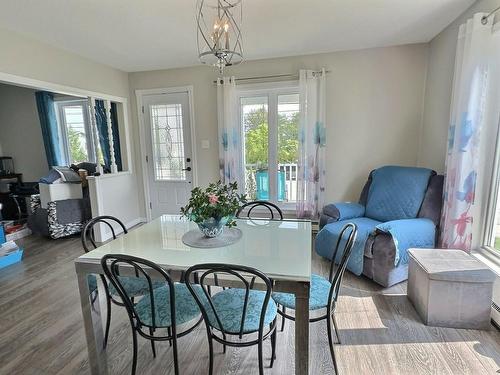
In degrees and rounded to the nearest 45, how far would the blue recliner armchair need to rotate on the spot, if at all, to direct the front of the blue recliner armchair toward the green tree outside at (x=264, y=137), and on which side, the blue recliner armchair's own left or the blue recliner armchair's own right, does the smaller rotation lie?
approximately 45° to the blue recliner armchair's own right

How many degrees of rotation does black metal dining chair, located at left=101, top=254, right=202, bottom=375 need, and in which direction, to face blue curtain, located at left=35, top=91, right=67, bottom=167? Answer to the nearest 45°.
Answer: approximately 45° to its left

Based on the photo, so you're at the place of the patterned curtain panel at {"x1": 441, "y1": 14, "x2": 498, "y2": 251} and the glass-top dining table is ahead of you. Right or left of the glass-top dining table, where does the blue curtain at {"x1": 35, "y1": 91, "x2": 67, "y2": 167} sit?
right

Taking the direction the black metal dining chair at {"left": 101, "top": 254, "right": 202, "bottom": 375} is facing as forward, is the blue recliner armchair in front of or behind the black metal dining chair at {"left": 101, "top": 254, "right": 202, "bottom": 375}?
in front

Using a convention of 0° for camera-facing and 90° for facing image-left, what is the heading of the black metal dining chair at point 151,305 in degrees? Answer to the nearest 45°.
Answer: approximately 225°

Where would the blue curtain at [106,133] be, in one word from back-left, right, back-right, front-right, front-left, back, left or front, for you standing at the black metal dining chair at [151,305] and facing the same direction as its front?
front-left

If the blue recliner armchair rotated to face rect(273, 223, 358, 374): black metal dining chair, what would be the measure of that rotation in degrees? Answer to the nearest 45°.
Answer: approximately 45° to its left

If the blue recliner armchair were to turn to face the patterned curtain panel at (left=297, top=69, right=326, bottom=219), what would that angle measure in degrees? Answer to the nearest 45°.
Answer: approximately 90° to its right

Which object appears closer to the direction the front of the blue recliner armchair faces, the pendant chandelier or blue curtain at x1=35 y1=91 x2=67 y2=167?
the pendant chandelier

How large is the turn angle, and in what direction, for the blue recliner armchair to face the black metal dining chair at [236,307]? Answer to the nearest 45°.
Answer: approximately 45° to its left

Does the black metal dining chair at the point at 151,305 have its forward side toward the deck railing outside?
yes

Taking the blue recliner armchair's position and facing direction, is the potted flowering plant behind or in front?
in front

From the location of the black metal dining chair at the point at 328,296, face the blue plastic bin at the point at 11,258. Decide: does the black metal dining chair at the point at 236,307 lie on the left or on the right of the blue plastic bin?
left

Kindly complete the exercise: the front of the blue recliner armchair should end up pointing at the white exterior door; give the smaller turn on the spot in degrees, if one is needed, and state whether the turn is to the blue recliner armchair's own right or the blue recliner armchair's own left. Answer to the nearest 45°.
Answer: approximately 45° to the blue recliner armchair's own right

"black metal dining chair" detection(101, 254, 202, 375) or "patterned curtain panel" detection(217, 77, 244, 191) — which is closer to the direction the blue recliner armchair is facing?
the black metal dining chair

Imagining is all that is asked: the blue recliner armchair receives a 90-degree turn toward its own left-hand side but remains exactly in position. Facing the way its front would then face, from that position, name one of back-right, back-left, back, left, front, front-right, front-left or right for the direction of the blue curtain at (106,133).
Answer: back-right

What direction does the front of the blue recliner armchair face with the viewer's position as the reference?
facing the viewer and to the left of the viewer

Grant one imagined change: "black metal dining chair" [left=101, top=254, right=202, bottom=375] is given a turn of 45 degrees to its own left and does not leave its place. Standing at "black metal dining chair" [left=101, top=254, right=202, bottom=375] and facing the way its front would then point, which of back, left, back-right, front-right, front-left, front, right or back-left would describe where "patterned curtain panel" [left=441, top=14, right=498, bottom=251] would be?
right
